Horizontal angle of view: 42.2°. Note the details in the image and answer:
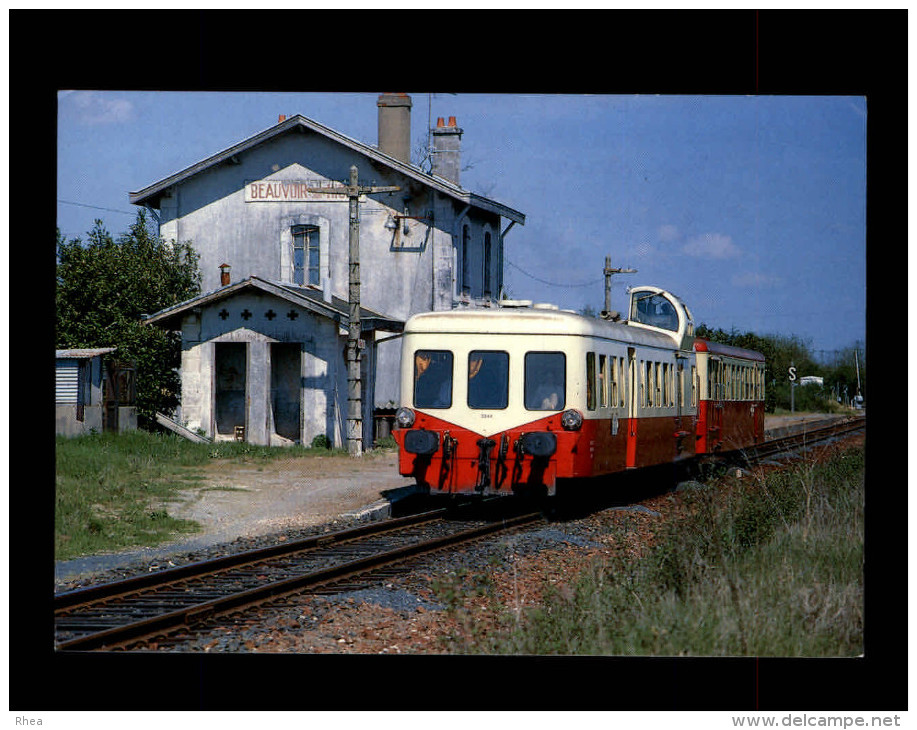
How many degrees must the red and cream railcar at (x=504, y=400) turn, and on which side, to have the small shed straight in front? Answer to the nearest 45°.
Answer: approximately 90° to its right

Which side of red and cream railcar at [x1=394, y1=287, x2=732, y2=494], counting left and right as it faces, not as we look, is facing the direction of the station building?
right

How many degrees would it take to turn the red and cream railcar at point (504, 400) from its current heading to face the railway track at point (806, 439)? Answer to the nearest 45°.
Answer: approximately 180°

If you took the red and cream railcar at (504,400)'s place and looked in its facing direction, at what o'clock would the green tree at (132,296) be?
The green tree is roughly at 3 o'clock from the red and cream railcar.

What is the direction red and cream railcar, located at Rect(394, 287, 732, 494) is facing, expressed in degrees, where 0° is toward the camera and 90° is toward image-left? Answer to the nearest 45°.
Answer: approximately 45°

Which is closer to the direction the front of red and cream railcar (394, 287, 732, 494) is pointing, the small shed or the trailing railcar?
the small shed

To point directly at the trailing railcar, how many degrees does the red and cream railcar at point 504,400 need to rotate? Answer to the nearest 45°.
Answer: approximately 180°
